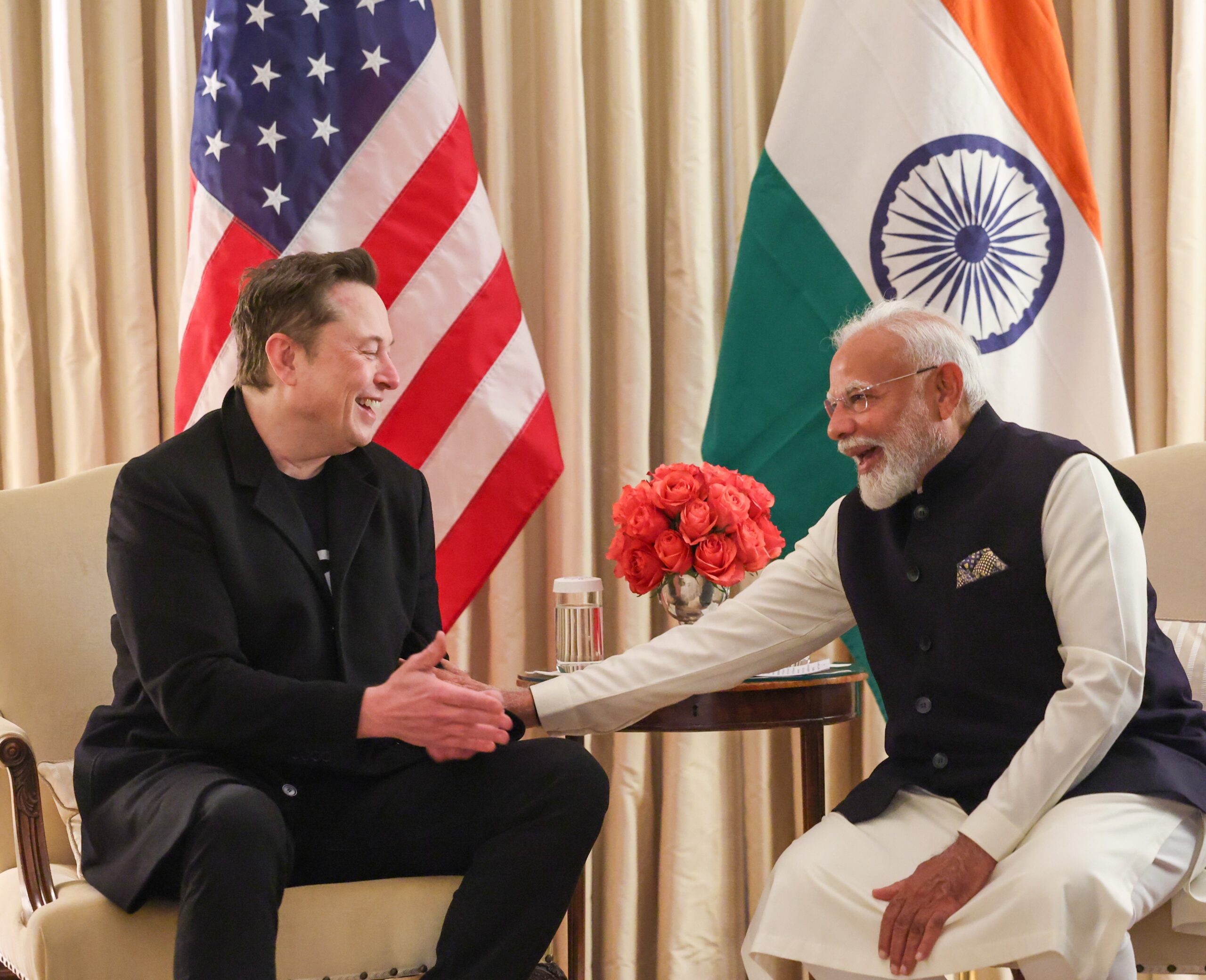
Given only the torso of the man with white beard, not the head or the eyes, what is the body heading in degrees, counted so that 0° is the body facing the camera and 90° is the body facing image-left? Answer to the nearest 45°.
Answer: approximately 45°

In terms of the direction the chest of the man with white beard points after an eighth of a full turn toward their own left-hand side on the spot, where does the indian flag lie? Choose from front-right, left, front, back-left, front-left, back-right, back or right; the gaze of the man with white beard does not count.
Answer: back

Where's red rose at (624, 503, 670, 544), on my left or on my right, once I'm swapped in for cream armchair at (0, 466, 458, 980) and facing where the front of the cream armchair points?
on my left

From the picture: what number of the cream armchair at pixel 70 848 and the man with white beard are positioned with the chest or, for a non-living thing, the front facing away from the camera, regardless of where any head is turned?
0

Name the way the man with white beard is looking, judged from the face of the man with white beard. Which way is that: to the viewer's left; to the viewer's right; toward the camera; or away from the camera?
to the viewer's left

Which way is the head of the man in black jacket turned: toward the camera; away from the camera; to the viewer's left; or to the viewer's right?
to the viewer's right

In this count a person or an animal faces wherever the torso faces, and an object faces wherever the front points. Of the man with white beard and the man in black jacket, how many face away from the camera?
0

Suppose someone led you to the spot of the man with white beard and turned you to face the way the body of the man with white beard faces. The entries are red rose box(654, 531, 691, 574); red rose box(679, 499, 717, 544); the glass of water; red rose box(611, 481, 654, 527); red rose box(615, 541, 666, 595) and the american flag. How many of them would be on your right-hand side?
6

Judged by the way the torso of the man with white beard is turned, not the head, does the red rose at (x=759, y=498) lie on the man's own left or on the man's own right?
on the man's own right

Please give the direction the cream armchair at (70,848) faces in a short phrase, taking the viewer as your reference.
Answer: facing the viewer and to the right of the viewer
